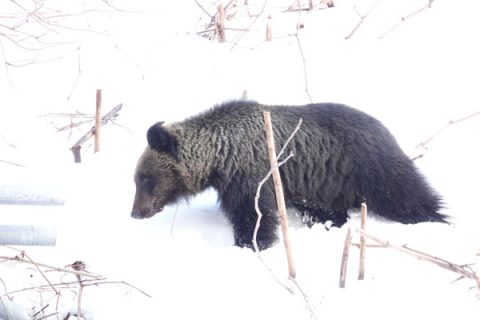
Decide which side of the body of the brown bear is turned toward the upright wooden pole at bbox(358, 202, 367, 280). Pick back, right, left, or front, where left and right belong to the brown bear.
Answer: left

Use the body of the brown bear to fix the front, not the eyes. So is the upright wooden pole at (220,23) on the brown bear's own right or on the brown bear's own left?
on the brown bear's own right

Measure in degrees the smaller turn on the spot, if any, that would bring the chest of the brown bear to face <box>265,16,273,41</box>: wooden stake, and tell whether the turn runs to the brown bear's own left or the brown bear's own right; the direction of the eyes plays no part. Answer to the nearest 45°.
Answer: approximately 90° to the brown bear's own right

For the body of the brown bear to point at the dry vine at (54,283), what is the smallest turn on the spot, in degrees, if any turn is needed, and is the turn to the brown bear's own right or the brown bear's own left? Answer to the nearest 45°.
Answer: approximately 45° to the brown bear's own left

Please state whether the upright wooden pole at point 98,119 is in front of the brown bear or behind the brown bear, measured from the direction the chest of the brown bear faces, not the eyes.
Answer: in front

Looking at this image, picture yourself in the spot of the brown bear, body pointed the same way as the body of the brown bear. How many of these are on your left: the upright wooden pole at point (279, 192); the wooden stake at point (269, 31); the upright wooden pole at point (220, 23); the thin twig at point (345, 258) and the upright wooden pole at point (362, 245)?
3

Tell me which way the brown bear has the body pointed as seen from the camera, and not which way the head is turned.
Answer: to the viewer's left

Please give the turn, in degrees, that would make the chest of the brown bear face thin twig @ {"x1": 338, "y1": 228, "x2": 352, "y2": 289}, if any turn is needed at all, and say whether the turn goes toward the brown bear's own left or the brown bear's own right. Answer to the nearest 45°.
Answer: approximately 90° to the brown bear's own left

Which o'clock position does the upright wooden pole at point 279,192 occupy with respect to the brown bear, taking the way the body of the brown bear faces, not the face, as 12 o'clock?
The upright wooden pole is roughly at 9 o'clock from the brown bear.
